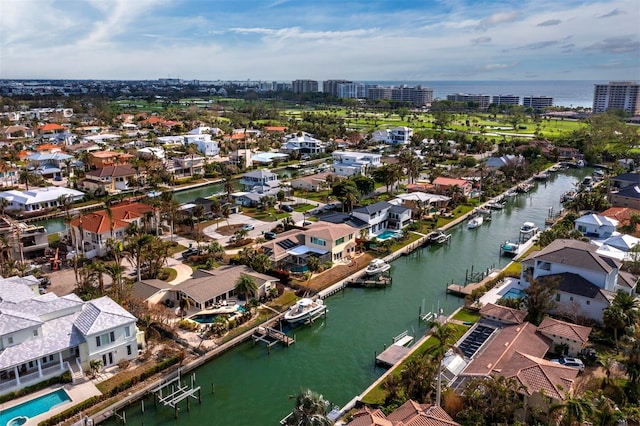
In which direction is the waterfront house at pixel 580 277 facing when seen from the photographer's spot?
facing the viewer and to the right of the viewer

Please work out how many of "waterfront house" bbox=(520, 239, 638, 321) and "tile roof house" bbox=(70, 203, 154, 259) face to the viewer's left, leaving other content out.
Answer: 0

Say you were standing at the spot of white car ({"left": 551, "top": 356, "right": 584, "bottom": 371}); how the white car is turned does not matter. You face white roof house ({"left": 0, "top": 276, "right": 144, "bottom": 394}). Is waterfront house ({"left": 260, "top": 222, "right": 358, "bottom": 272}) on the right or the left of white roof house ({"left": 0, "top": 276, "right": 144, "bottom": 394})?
right

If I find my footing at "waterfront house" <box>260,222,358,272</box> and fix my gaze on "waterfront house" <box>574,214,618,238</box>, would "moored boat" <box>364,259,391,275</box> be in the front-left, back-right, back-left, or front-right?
front-right

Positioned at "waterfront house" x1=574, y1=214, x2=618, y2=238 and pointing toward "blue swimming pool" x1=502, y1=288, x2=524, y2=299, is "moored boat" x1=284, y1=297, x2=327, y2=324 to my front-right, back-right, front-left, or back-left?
front-right

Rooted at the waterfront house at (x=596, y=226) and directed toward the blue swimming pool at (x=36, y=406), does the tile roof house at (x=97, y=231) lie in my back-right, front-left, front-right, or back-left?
front-right

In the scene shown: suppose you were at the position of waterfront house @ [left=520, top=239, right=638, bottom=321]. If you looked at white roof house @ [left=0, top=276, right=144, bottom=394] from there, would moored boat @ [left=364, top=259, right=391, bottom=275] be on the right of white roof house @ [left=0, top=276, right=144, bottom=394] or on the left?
right

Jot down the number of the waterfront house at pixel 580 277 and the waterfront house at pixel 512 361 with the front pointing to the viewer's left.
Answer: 0

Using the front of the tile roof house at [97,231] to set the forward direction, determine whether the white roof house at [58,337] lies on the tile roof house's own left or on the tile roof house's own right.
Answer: on the tile roof house's own right

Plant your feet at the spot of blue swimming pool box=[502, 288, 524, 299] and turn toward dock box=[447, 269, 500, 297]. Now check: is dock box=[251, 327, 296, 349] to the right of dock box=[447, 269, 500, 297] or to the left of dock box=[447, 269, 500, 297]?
left
